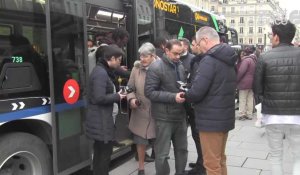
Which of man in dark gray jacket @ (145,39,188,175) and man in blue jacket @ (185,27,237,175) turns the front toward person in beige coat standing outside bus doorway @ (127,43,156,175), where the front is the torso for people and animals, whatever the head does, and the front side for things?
the man in blue jacket

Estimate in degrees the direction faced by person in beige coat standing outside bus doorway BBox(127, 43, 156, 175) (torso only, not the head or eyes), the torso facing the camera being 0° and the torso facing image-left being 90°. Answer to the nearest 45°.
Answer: approximately 45°

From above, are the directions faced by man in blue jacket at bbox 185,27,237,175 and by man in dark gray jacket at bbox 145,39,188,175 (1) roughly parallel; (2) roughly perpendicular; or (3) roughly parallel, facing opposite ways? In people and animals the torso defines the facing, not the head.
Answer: roughly parallel, facing opposite ways

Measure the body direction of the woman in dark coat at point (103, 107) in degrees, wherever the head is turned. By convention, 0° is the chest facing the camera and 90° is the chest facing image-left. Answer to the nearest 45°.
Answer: approximately 270°

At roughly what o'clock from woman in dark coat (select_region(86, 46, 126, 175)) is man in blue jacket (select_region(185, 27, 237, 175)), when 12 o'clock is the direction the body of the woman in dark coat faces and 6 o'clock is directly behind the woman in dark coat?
The man in blue jacket is roughly at 1 o'clock from the woman in dark coat.

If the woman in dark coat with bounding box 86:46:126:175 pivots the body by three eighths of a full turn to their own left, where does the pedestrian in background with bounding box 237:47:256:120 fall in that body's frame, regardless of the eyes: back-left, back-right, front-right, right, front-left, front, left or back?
right

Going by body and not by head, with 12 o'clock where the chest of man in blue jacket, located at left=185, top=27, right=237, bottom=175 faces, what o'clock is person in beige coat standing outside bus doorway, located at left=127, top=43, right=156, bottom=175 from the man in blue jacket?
The person in beige coat standing outside bus doorway is roughly at 12 o'clock from the man in blue jacket.

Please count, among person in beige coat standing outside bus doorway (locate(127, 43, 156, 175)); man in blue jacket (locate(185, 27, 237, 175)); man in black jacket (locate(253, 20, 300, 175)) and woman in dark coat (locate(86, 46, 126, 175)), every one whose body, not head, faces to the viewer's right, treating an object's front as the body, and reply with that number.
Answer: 1

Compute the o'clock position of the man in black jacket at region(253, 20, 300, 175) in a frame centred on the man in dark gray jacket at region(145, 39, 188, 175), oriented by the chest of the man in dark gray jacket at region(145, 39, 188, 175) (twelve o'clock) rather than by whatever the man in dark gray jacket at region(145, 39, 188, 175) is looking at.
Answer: the man in black jacket at region(253, 20, 300, 175) is roughly at 11 o'clock from the man in dark gray jacket at region(145, 39, 188, 175).

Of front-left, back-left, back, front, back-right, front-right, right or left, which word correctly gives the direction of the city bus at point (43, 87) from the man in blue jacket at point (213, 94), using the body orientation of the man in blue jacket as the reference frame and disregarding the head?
front-left

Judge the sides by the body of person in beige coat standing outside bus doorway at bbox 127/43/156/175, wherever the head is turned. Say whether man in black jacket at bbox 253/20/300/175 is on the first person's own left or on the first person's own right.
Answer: on the first person's own left
